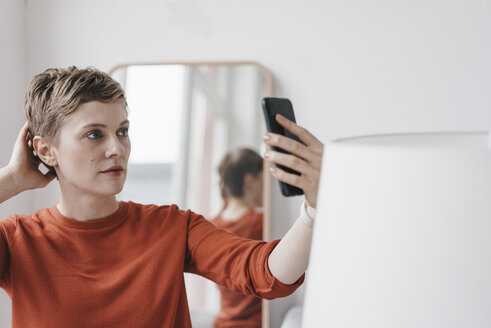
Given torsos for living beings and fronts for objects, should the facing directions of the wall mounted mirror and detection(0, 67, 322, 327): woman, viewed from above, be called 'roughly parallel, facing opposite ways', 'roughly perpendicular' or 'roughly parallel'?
roughly parallel

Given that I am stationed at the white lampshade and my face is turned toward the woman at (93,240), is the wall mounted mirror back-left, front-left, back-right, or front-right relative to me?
front-right

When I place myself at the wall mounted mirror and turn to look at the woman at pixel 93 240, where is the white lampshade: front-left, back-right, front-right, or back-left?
front-left

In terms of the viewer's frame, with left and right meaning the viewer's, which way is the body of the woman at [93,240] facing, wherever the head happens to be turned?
facing the viewer

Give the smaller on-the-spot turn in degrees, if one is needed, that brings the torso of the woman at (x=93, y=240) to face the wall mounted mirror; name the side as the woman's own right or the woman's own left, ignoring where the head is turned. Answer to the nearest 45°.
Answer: approximately 180°

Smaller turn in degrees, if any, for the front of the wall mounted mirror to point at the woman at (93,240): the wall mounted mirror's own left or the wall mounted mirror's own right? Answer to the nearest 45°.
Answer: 0° — it already faces them

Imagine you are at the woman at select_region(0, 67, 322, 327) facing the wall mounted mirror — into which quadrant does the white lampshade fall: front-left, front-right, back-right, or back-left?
back-right

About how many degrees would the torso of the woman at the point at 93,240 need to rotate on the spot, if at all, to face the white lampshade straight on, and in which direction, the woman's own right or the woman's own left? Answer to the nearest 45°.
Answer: approximately 45° to the woman's own left

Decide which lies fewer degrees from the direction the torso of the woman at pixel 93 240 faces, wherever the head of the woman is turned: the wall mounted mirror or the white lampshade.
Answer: the white lampshade

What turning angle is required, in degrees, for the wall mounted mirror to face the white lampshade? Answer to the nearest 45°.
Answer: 0° — it already faces it

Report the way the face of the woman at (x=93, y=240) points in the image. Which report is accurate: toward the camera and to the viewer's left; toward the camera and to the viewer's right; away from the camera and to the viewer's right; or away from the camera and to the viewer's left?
toward the camera and to the viewer's right
